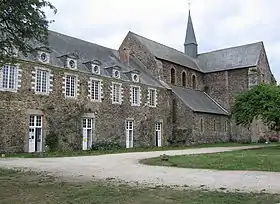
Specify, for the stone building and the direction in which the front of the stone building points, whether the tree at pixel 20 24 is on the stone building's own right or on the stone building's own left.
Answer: on the stone building's own right

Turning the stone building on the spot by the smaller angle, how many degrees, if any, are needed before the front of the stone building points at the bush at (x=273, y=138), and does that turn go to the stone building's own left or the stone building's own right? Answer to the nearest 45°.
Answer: approximately 90° to the stone building's own left

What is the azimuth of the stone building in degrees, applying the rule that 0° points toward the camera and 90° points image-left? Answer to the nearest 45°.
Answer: approximately 315°
